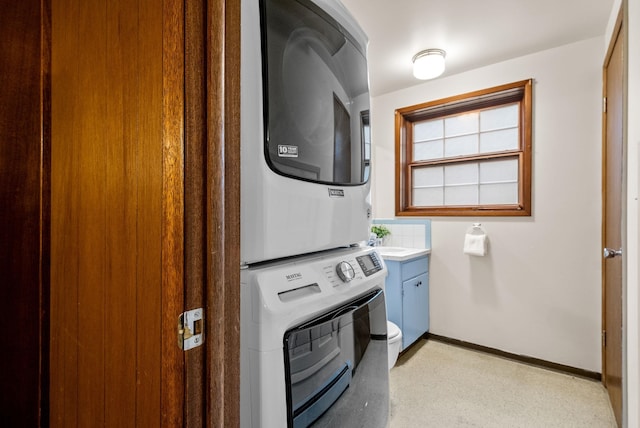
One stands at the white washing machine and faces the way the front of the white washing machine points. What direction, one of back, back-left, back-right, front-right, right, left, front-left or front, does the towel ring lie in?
left

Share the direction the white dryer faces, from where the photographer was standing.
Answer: facing the viewer and to the right of the viewer

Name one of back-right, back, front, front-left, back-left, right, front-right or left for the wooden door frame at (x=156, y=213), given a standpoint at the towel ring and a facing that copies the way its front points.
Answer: front

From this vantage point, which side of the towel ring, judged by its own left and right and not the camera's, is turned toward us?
front

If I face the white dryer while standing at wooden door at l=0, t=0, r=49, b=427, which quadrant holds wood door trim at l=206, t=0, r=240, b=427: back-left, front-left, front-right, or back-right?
front-right

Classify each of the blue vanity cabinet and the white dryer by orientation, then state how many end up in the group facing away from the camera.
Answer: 0

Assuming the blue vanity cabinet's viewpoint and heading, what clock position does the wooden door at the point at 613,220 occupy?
The wooden door is roughly at 11 o'clock from the blue vanity cabinet.

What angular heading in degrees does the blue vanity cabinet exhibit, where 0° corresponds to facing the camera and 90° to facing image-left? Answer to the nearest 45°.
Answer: approximately 315°

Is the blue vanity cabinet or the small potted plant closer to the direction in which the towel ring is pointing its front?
the blue vanity cabinet

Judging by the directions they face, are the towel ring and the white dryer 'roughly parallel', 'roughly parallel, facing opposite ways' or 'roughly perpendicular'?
roughly perpendicular
